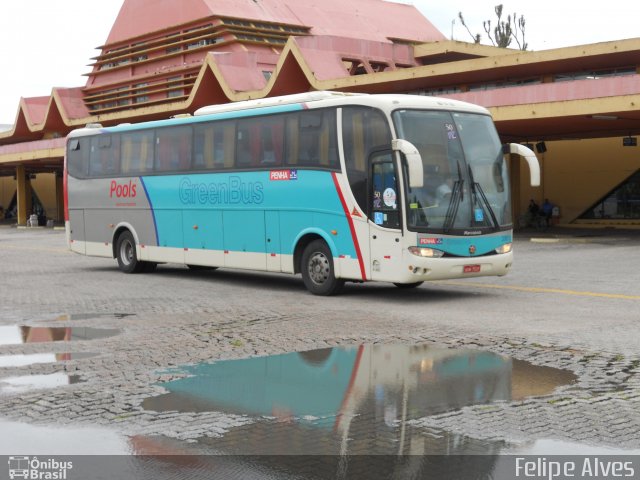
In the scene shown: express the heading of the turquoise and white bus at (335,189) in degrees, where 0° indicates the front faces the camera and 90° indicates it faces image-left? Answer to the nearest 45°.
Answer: approximately 315°
